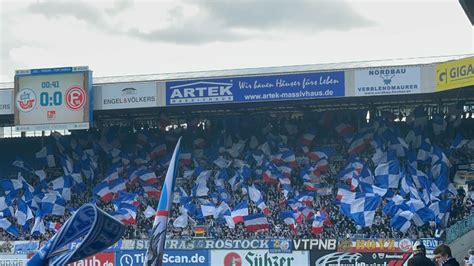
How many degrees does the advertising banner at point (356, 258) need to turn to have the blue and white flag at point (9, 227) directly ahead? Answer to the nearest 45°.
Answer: approximately 90° to its right

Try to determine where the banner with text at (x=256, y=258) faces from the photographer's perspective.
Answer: facing the viewer

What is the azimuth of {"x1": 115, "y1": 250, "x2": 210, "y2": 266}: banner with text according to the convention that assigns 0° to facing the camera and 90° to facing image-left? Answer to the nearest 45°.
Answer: approximately 0°

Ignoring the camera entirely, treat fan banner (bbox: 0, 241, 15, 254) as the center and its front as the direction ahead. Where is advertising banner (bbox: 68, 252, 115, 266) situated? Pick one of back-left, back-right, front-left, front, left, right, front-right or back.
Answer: front-left

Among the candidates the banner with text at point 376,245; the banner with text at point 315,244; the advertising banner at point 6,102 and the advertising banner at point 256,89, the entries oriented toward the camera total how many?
4

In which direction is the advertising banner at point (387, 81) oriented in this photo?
toward the camera

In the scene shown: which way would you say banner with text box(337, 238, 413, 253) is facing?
toward the camera

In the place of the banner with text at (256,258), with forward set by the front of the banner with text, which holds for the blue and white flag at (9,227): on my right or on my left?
on my right

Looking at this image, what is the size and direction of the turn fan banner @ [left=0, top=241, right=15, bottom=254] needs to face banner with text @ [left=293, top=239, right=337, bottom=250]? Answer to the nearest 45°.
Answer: approximately 45° to its left

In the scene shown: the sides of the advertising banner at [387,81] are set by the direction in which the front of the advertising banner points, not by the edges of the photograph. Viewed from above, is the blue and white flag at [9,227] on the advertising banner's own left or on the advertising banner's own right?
on the advertising banner's own right

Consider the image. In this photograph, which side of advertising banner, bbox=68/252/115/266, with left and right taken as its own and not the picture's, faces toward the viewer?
front
